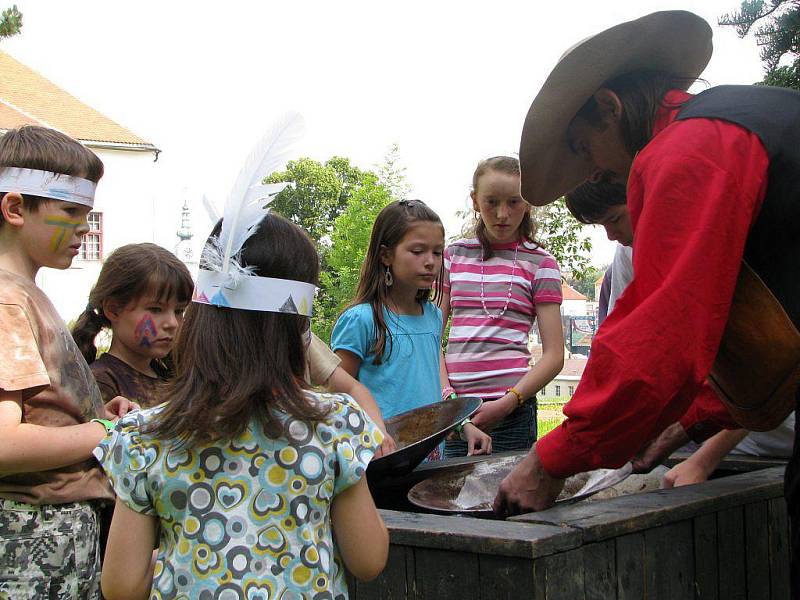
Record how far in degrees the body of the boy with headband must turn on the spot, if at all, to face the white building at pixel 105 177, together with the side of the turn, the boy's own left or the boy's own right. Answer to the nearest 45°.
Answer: approximately 90° to the boy's own left

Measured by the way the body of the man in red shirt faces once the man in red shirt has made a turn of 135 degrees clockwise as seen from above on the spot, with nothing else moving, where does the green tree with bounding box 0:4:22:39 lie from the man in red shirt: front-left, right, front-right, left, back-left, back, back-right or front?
left

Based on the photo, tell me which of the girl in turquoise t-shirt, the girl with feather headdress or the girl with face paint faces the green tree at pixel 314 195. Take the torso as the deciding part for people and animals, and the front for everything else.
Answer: the girl with feather headdress

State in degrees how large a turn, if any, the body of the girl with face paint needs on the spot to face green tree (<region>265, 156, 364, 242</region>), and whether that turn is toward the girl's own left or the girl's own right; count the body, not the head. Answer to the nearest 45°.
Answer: approximately 135° to the girl's own left

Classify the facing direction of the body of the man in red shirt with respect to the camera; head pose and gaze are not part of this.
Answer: to the viewer's left

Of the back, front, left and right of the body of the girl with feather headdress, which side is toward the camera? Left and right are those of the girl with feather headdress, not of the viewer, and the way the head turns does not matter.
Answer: back

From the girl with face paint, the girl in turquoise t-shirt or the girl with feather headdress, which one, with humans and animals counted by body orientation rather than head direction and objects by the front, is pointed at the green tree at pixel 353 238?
the girl with feather headdress

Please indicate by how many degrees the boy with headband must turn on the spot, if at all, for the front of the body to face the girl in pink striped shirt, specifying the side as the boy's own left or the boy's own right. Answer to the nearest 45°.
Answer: approximately 45° to the boy's own left

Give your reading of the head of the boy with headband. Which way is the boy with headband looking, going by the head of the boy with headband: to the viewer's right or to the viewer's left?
to the viewer's right

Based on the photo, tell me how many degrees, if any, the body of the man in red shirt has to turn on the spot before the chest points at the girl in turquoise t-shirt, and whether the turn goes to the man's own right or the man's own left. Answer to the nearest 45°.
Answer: approximately 45° to the man's own right

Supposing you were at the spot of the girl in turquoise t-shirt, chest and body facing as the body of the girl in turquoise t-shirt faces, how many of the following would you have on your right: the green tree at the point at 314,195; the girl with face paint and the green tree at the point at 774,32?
1

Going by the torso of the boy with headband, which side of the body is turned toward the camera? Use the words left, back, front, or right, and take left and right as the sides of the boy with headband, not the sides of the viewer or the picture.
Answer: right

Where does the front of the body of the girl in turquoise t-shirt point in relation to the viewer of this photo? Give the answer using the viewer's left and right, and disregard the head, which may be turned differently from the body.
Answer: facing the viewer and to the right of the viewer

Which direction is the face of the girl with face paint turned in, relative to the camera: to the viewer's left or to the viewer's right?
to the viewer's right

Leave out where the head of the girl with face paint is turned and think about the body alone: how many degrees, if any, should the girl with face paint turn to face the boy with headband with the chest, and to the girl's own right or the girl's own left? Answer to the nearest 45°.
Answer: approximately 45° to the girl's own right

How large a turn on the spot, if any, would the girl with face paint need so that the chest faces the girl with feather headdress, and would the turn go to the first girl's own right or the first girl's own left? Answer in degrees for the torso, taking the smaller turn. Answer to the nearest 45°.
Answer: approximately 45° to the first girl's own right

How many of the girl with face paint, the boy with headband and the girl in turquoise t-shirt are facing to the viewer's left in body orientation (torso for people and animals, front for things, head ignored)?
0
